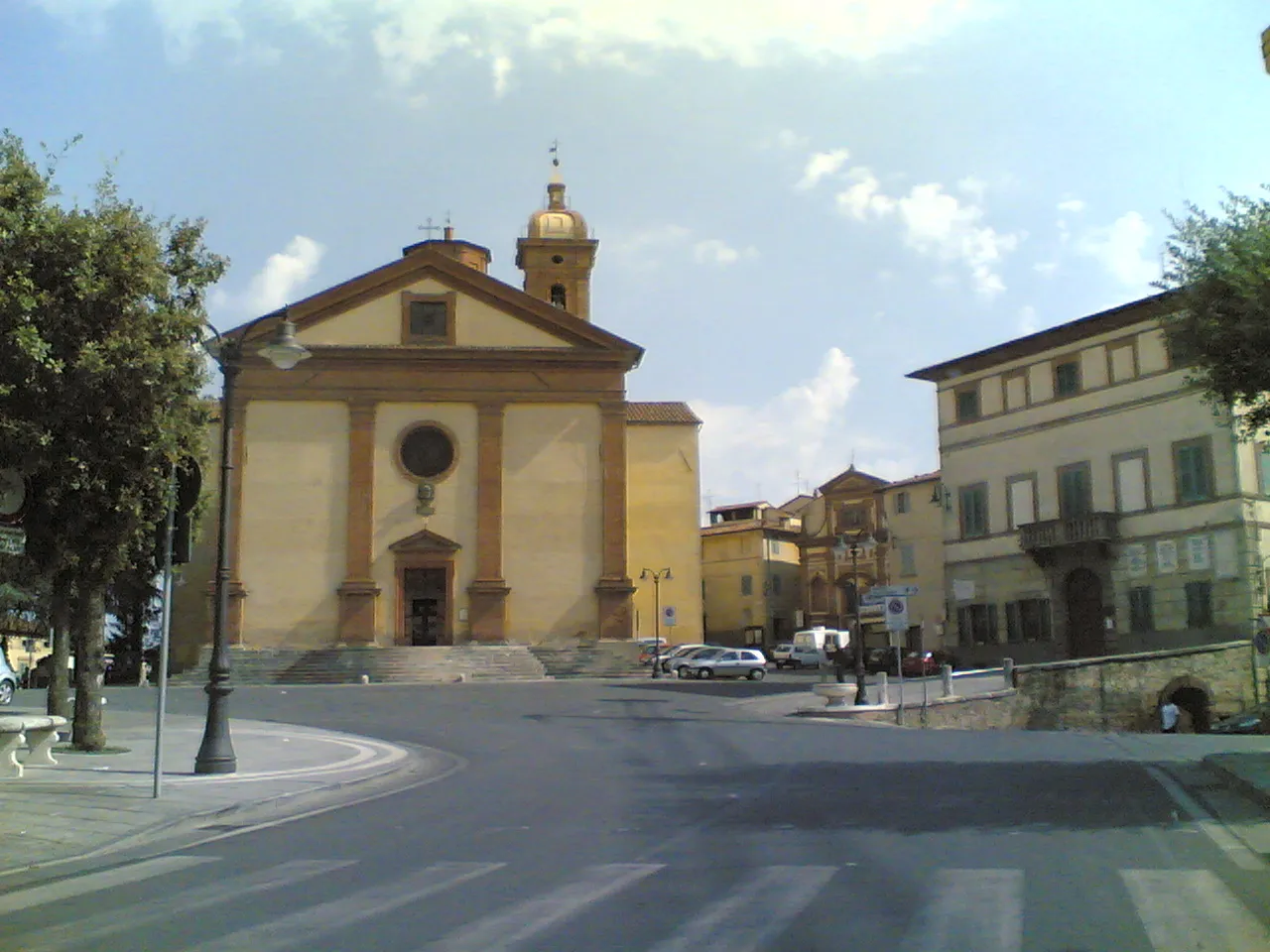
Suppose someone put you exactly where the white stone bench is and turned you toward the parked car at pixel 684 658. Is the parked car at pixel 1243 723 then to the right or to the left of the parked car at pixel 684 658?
right

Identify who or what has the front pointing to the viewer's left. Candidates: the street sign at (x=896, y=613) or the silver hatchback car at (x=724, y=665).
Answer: the silver hatchback car

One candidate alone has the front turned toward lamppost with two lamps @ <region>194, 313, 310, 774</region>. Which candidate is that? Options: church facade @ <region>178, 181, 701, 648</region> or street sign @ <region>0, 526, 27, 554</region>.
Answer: the church facade

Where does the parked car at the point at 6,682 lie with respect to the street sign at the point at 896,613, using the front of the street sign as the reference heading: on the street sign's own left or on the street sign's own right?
on the street sign's own right

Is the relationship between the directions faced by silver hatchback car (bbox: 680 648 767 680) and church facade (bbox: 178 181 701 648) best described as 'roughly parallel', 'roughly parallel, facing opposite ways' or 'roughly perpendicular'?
roughly perpendicular

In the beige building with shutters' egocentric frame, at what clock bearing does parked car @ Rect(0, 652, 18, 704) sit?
The parked car is roughly at 12 o'clock from the beige building with shutters.

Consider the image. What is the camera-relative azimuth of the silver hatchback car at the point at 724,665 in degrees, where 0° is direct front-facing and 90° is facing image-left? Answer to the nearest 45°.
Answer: approximately 90°

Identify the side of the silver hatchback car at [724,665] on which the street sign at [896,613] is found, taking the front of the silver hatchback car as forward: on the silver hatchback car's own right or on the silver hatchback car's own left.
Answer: on the silver hatchback car's own left

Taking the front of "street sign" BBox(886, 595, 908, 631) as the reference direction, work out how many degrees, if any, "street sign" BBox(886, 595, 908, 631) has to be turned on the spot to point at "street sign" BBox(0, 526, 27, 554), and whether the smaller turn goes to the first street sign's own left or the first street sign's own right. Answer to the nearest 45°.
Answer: approximately 45° to the first street sign's own right

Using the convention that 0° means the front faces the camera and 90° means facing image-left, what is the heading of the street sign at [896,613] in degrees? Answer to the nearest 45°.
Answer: approximately 0°
